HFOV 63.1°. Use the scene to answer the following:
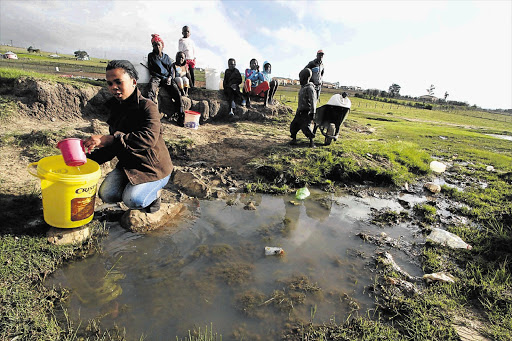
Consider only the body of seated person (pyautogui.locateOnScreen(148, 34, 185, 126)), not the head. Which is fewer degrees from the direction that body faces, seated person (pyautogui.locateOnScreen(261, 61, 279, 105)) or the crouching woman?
the crouching woman

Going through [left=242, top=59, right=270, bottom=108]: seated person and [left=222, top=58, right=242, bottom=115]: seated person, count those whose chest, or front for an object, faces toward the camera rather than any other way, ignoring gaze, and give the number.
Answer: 2

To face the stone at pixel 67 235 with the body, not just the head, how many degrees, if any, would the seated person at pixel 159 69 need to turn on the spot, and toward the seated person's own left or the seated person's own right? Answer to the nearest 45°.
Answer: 0° — they already face it

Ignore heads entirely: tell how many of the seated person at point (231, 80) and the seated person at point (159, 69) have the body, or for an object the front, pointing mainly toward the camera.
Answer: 2

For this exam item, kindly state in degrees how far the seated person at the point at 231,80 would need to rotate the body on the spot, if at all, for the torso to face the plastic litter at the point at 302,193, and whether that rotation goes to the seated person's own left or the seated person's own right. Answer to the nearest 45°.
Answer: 0° — they already face it
